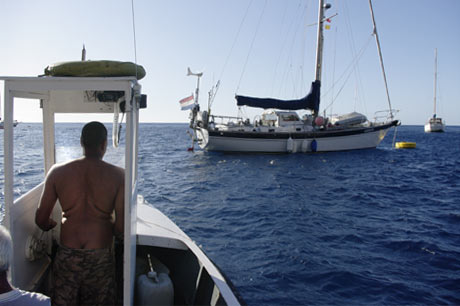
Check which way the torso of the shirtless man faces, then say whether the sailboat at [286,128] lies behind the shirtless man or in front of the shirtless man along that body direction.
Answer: in front

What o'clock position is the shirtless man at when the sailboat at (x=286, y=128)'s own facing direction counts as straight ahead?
The shirtless man is roughly at 3 o'clock from the sailboat.

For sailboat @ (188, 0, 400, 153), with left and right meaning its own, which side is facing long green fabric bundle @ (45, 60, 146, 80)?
right

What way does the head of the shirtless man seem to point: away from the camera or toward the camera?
away from the camera

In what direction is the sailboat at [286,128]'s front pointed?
to the viewer's right

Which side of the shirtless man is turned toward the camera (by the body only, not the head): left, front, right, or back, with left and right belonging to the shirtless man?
back

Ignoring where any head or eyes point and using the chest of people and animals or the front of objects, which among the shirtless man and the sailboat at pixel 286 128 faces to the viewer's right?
the sailboat

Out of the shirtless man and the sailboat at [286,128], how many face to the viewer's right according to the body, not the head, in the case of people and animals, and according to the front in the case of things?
1
